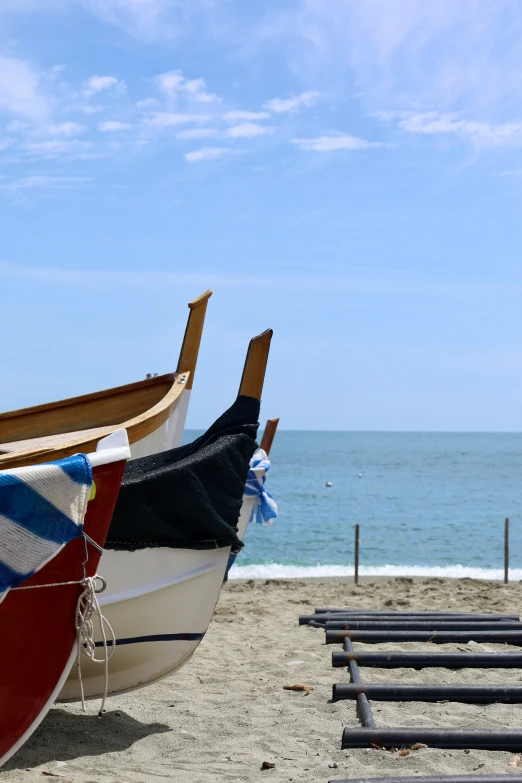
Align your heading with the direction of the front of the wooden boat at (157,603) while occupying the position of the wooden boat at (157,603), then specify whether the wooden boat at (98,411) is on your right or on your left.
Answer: on your left

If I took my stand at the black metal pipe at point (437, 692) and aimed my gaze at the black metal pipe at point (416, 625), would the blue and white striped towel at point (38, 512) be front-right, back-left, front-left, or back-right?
back-left
